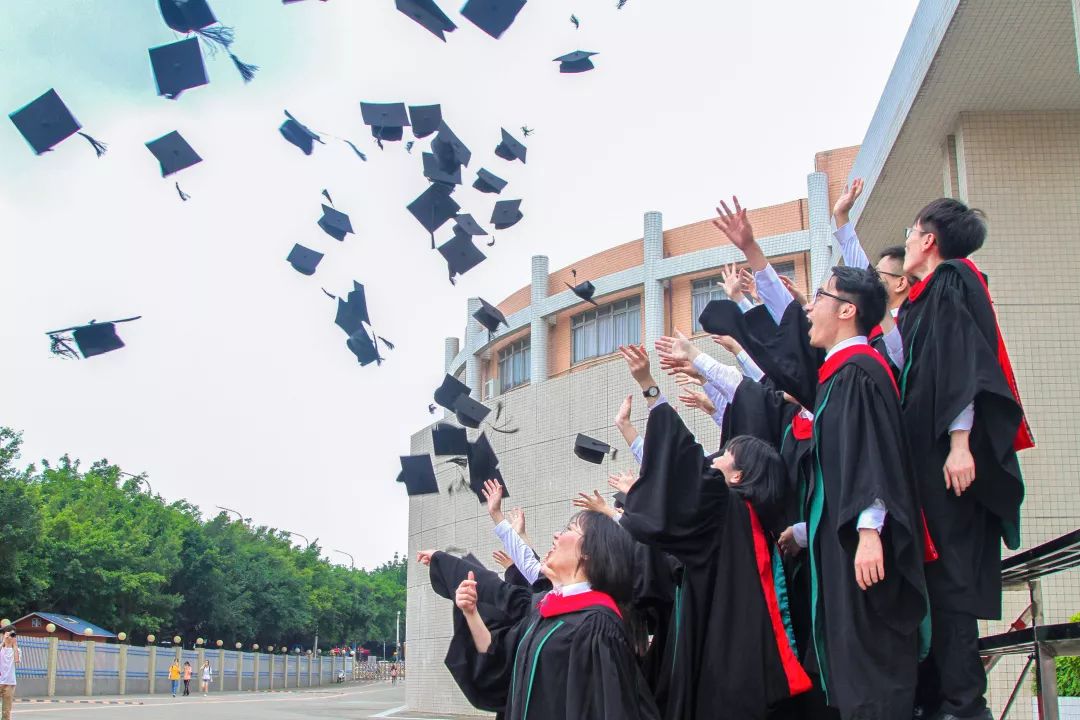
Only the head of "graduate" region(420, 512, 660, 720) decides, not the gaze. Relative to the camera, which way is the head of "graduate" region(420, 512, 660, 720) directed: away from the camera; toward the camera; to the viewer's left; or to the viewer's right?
to the viewer's left

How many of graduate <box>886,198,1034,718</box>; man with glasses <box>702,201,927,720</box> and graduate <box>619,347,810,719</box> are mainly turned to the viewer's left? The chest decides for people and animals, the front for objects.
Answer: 3

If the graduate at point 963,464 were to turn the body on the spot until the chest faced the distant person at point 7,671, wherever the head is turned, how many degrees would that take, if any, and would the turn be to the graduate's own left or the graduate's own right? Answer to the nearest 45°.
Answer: approximately 45° to the graduate's own right

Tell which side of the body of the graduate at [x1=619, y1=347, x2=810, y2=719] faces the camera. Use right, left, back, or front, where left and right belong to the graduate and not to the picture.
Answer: left

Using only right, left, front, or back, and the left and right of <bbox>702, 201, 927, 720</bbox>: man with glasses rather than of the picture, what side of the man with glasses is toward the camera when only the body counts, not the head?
left

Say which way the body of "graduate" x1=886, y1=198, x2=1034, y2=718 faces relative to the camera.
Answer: to the viewer's left

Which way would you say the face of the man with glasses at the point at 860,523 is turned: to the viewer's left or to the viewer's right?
to the viewer's left

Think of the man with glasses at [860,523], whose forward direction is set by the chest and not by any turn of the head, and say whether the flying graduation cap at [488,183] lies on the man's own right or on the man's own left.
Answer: on the man's own right

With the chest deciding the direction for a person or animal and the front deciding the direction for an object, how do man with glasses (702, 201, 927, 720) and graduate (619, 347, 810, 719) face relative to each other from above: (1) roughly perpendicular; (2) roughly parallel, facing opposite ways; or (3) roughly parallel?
roughly parallel

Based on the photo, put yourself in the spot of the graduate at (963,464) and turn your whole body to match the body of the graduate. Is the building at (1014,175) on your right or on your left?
on your right

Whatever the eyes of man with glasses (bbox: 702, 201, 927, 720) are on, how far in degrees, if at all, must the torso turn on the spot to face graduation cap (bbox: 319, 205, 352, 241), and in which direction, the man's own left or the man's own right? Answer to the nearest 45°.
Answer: approximately 45° to the man's own right
